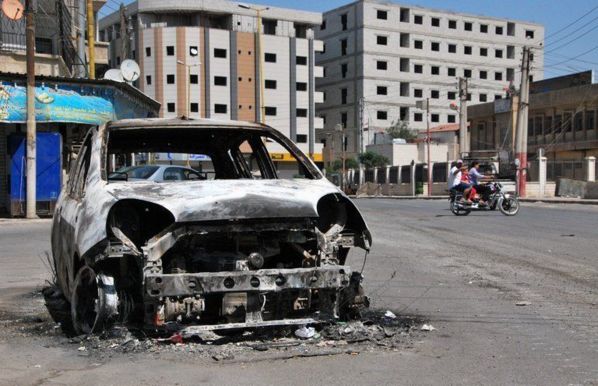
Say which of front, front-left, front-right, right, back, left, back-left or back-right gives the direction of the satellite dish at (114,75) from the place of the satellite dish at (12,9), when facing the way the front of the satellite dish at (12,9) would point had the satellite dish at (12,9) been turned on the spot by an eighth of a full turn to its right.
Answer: back-left

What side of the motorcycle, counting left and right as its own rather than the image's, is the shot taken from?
right

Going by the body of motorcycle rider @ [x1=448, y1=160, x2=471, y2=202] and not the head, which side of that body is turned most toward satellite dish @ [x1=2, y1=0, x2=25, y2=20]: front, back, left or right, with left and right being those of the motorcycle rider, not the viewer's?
back

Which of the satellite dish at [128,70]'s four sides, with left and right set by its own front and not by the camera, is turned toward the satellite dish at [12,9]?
right

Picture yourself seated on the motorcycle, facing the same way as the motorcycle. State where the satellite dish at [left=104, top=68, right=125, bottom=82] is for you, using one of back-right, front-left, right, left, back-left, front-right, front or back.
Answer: back

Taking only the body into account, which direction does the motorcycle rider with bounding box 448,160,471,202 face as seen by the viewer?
to the viewer's right
